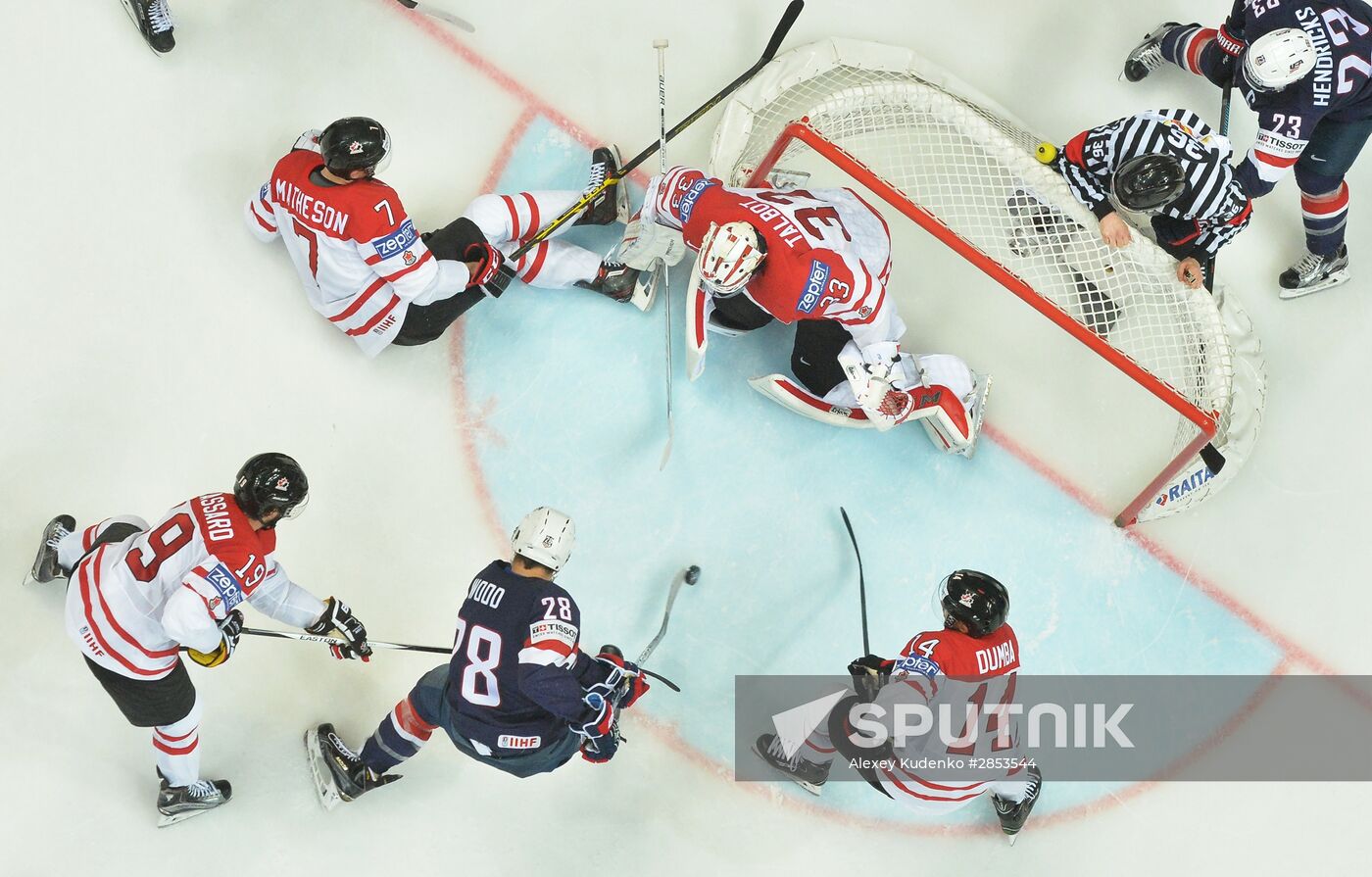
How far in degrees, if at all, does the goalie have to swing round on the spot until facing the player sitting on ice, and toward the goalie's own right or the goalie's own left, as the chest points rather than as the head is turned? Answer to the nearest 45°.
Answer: approximately 45° to the goalie's own right

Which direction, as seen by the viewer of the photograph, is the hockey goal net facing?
facing the viewer and to the left of the viewer

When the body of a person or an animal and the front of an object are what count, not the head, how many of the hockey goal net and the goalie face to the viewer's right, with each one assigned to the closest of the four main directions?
0

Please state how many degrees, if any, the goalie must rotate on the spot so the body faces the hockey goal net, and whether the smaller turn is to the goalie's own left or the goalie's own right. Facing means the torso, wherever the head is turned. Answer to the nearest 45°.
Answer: approximately 180°

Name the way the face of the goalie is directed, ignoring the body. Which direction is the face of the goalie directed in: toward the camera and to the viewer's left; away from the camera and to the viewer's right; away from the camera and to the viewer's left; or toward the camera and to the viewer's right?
toward the camera and to the viewer's left

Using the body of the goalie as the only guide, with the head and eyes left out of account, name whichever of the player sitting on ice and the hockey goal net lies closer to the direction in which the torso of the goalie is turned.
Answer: the player sitting on ice

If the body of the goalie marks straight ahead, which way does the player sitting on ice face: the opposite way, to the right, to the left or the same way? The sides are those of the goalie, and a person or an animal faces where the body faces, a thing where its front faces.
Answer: the opposite way

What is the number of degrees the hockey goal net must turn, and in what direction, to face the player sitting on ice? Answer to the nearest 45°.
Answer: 0° — it already faces them

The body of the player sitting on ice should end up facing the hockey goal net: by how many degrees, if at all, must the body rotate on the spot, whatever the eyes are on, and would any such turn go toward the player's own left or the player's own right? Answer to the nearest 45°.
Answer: approximately 45° to the player's own right

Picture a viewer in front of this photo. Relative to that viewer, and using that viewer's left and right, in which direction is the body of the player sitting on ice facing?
facing away from the viewer and to the right of the viewer
